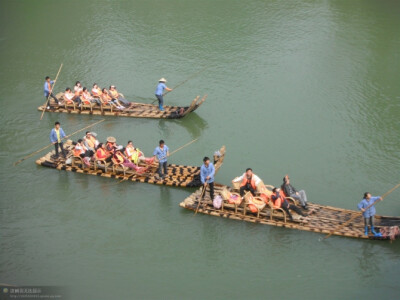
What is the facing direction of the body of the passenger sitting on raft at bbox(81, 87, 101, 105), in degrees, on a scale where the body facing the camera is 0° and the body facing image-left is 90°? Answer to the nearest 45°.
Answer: approximately 270°

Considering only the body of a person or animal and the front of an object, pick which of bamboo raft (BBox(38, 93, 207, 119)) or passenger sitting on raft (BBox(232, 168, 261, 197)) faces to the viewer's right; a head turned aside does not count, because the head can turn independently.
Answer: the bamboo raft

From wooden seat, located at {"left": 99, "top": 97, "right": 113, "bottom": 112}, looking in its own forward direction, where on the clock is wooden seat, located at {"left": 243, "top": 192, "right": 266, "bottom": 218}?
wooden seat, located at {"left": 243, "top": 192, "right": 266, "bottom": 218} is roughly at 2 o'clock from wooden seat, located at {"left": 99, "top": 97, "right": 113, "bottom": 112}.

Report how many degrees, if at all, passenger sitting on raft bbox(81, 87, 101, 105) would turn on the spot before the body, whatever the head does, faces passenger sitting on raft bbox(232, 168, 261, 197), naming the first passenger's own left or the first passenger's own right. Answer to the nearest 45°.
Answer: approximately 45° to the first passenger's own right

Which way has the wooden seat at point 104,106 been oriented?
to the viewer's right

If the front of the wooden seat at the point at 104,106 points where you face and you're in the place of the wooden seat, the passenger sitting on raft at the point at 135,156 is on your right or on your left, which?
on your right

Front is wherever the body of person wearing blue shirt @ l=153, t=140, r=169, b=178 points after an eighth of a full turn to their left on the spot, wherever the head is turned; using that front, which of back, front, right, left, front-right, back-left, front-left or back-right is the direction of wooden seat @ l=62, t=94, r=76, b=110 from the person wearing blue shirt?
back

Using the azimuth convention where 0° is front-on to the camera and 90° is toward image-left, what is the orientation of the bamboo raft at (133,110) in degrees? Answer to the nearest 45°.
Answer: approximately 270°

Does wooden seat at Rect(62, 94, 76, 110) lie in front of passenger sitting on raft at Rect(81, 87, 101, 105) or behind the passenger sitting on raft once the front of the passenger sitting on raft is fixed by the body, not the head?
behind
